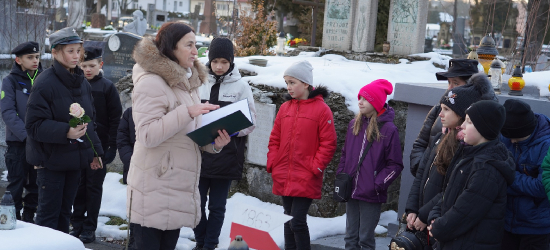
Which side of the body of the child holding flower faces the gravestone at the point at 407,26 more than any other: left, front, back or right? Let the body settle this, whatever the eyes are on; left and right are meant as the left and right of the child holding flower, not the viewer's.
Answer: left

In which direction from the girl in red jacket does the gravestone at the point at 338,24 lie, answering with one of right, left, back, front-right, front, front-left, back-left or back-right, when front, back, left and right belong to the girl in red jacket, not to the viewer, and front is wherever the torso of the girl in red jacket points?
back-right

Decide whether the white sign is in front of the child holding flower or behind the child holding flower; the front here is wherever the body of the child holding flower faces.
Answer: in front

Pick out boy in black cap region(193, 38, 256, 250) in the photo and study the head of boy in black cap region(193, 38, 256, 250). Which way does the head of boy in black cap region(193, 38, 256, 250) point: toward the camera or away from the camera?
toward the camera

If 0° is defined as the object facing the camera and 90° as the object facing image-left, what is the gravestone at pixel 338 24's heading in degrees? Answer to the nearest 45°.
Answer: approximately 0°

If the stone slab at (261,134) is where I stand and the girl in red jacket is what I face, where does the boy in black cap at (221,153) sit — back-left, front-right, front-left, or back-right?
front-right

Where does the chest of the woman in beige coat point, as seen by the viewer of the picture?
to the viewer's right

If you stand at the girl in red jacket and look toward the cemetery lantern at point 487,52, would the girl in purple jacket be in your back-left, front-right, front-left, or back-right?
front-right

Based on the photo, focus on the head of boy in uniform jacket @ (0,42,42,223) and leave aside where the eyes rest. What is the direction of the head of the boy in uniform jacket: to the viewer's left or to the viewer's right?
to the viewer's right

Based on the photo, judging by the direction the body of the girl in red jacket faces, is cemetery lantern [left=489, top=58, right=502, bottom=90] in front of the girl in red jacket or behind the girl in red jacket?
behind

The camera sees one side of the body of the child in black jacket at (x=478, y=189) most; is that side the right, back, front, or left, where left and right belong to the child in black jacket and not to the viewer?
left

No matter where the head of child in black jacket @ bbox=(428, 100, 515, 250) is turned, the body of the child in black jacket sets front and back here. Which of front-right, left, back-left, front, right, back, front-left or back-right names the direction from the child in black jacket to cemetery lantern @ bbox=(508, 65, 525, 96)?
right

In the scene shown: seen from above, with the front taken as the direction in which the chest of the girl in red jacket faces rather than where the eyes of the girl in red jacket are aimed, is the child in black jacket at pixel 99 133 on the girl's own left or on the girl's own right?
on the girl's own right

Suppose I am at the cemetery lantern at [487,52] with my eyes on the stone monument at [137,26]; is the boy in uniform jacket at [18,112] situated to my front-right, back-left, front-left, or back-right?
front-left

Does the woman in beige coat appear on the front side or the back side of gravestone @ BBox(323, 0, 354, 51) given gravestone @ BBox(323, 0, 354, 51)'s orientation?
on the front side

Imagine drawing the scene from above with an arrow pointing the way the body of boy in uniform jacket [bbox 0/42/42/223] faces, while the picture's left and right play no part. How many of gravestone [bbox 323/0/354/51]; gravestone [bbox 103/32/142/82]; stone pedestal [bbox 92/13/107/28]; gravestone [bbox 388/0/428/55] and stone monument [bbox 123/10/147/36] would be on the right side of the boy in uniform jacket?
0
